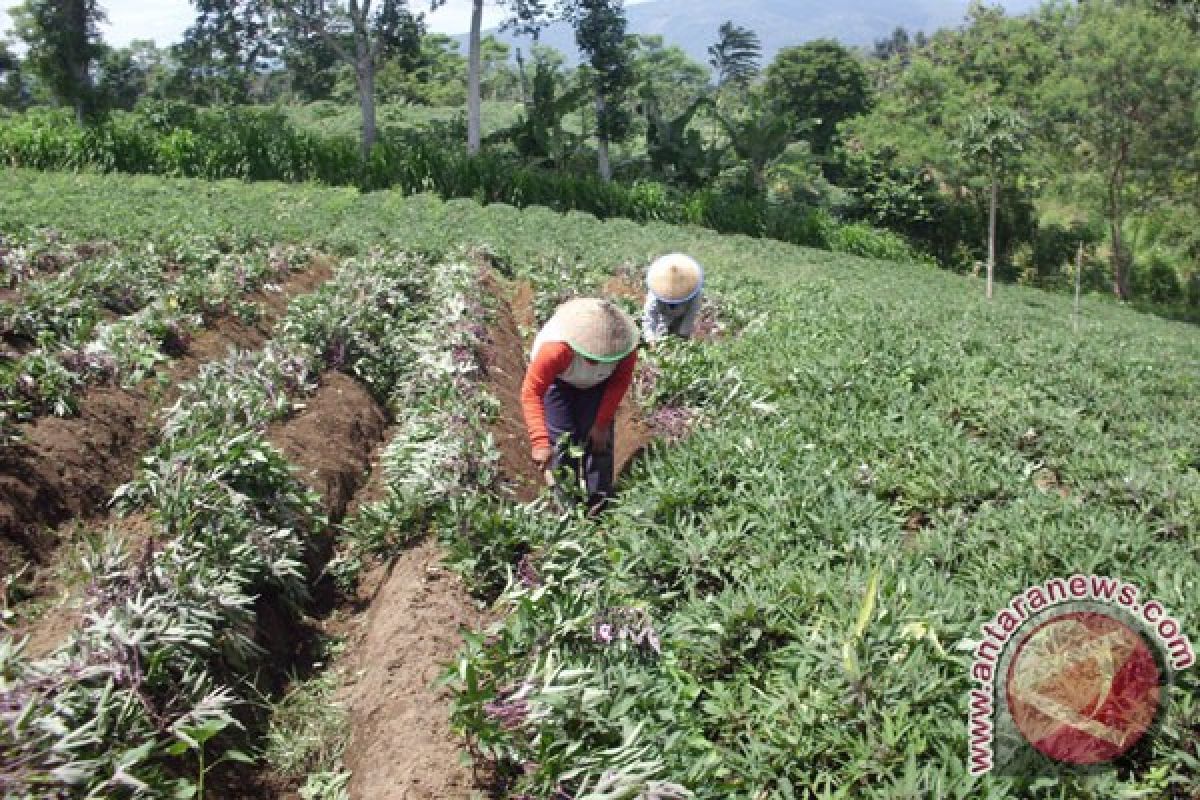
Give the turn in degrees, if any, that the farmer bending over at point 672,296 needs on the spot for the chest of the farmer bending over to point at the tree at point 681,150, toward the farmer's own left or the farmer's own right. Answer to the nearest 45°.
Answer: approximately 180°

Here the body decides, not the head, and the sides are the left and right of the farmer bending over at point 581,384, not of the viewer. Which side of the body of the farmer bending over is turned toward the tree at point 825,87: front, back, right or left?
back

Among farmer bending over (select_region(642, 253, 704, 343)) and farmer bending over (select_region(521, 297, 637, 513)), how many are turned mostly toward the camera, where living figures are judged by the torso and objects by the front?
2

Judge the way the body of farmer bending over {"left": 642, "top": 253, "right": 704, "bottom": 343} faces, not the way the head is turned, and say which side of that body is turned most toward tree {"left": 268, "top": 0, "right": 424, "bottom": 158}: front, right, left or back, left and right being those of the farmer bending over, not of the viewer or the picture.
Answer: back

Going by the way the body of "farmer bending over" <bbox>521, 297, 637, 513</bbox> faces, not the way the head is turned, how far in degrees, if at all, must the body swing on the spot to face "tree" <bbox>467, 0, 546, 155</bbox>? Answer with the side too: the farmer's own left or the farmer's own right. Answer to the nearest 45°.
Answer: approximately 180°

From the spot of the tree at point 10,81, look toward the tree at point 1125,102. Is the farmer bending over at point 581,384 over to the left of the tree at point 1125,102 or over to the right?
right

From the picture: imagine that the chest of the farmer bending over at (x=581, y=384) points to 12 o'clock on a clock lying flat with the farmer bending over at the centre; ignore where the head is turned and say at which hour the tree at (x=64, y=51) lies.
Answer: The tree is roughly at 5 o'clock from the farmer bending over.

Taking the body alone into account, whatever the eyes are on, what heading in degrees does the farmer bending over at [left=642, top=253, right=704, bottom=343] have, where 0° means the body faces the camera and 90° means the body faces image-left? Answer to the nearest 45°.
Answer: approximately 0°

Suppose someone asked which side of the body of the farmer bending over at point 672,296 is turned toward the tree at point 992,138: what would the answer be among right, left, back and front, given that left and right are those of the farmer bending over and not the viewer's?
back
